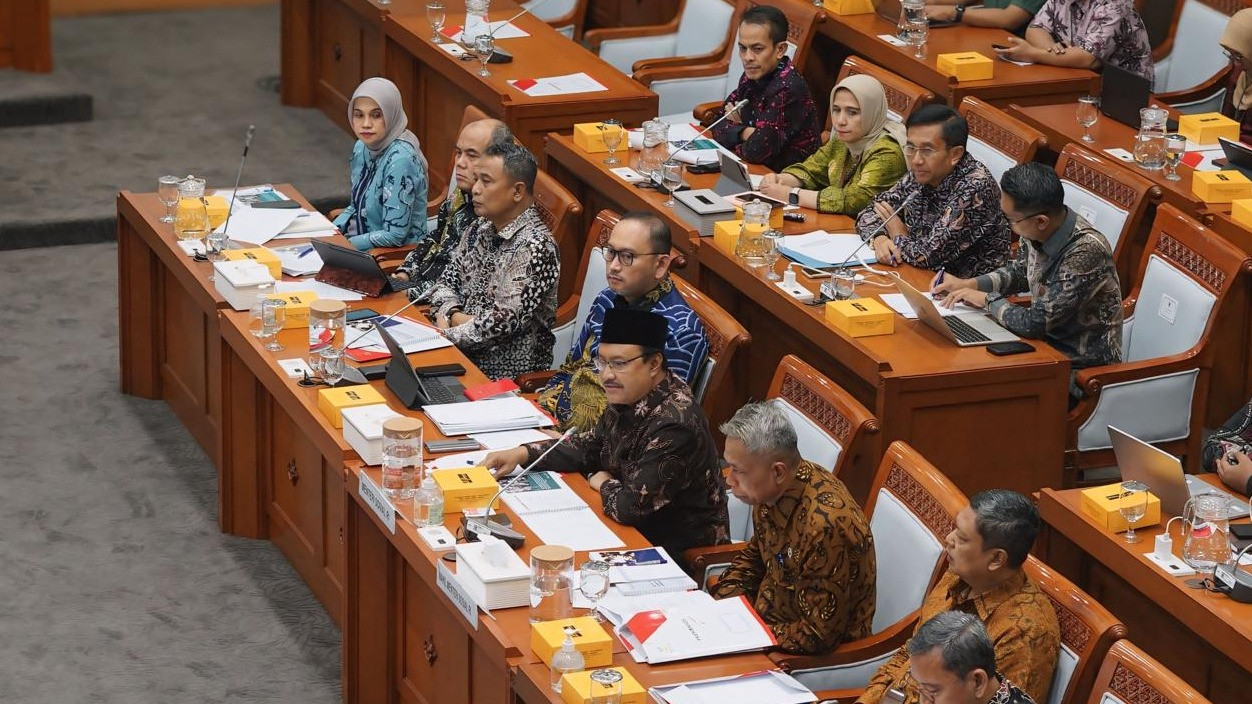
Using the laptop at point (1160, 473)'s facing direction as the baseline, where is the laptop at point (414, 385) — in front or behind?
behind

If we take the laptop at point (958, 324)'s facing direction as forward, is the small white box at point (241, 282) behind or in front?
behind

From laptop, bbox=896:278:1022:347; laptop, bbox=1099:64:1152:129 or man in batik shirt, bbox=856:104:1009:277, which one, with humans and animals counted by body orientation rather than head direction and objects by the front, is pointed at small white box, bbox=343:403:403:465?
the man in batik shirt

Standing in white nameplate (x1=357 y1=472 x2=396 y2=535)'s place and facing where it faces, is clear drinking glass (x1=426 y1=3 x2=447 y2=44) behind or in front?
behind

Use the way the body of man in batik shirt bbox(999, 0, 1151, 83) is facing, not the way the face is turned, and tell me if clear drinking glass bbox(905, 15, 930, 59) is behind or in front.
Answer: in front

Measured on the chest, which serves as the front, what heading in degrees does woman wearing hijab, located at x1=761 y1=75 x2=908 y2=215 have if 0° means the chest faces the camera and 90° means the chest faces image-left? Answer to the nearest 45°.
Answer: approximately 45°

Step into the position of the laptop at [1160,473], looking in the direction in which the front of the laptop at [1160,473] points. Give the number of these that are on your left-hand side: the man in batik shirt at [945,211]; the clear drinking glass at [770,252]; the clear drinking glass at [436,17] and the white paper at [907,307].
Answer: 4

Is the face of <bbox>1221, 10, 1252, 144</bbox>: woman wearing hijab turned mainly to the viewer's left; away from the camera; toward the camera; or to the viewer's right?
to the viewer's left

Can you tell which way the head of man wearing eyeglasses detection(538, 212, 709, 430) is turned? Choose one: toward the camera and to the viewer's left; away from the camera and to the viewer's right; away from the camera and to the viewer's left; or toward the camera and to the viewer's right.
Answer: toward the camera and to the viewer's left

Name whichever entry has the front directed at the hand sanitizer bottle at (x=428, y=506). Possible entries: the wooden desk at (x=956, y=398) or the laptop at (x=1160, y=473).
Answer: the wooden desk

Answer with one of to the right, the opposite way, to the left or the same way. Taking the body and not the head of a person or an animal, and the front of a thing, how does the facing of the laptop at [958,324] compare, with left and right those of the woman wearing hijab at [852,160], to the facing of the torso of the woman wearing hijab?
the opposite way

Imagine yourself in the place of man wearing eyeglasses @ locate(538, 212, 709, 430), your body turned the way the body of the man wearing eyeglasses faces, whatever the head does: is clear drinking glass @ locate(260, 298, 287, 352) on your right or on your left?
on your right

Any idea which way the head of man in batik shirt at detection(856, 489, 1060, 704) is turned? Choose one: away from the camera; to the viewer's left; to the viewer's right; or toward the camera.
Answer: to the viewer's left

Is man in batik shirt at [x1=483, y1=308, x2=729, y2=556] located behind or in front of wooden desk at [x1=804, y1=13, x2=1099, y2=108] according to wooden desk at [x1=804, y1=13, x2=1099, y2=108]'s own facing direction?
in front

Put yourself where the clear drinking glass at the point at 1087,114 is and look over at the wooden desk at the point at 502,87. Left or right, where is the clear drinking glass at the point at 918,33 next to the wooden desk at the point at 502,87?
right

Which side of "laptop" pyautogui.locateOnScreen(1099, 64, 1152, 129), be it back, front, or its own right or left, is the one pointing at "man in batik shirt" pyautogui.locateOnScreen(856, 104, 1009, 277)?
back

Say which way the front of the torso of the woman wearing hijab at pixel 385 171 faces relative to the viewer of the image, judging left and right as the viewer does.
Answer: facing the viewer and to the left of the viewer
